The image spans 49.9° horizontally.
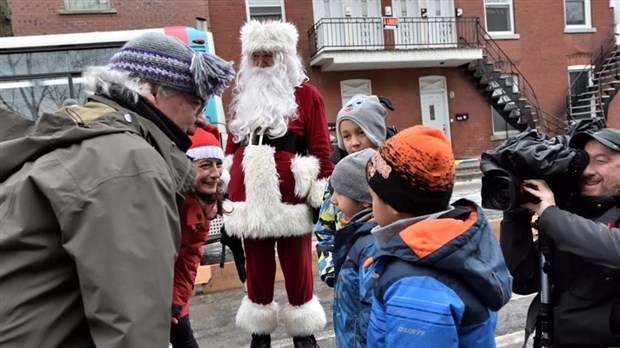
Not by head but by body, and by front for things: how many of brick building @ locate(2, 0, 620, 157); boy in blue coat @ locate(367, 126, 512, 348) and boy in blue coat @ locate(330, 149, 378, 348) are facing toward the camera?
1

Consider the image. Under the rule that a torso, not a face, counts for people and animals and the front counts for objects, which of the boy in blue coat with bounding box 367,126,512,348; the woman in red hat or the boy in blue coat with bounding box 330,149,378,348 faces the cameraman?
the woman in red hat

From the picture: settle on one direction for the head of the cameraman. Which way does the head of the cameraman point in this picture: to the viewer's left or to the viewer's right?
to the viewer's left

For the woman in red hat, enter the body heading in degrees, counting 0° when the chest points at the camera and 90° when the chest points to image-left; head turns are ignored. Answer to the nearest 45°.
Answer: approximately 315°

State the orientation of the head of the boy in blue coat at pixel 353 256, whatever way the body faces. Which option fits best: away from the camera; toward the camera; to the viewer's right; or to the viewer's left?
to the viewer's left

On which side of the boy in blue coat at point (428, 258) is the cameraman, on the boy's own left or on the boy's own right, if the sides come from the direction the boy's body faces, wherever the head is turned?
on the boy's own right

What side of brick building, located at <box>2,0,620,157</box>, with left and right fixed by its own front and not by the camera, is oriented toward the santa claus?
front

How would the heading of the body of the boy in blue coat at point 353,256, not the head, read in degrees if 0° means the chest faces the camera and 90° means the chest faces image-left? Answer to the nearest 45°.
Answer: approximately 90°

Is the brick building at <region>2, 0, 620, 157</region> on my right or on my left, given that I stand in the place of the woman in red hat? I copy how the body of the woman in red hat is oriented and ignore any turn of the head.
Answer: on my left

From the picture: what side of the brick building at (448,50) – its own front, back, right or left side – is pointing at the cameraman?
front

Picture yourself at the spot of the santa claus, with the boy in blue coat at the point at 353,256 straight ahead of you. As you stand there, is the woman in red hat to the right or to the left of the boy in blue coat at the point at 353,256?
right

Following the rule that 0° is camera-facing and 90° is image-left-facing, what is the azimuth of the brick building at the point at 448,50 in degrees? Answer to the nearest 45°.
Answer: approximately 0°

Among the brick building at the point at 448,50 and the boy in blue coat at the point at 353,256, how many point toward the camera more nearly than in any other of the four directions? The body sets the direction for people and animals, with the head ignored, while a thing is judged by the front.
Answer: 1
